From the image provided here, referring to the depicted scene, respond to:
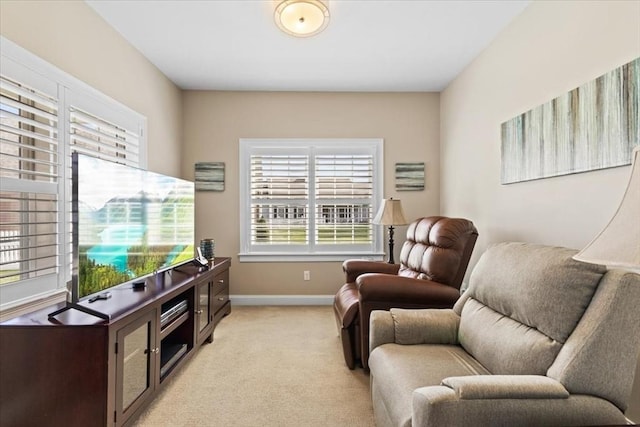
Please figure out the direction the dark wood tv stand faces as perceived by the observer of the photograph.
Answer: facing the viewer and to the right of the viewer

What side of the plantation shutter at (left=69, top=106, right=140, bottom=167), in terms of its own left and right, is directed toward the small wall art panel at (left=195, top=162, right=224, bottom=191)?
left

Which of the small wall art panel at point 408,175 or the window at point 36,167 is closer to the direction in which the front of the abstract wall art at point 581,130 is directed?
the window

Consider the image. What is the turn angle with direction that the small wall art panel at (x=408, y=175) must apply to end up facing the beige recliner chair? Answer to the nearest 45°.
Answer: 0° — it already faces it

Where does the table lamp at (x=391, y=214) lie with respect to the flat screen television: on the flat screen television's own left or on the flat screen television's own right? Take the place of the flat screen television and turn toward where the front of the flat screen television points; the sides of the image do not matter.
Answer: on the flat screen television's own left

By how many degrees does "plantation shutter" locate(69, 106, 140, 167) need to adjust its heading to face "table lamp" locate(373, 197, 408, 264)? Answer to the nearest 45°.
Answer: approximately 45° to its left

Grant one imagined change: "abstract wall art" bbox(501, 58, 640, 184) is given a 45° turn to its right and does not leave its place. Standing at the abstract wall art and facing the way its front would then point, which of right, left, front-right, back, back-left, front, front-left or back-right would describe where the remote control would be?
front-left

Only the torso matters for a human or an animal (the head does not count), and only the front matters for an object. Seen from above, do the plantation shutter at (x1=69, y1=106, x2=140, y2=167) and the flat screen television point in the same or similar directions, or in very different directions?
same or similar directions

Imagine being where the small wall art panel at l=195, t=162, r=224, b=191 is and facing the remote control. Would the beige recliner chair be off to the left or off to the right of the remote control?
left

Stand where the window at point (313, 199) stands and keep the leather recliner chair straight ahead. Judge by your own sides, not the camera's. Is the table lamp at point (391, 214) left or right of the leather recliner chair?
left

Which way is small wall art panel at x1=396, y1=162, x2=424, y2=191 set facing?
toward the camera

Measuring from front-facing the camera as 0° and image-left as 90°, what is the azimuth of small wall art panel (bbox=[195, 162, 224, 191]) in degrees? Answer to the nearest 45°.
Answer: approximately 0°

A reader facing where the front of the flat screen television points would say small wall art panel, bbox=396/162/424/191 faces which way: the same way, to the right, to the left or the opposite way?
to the right

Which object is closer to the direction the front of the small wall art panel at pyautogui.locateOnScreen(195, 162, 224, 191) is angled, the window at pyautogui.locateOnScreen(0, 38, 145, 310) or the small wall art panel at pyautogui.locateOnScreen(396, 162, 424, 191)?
the window

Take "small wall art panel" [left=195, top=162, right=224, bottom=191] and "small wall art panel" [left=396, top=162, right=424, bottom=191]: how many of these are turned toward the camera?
2

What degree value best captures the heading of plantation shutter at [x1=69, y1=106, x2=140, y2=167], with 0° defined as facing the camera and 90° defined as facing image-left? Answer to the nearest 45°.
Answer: approximately 315°

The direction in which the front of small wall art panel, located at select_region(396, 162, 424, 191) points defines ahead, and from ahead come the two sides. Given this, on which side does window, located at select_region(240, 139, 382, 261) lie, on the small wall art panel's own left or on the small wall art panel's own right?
on the small wall art panel's own right

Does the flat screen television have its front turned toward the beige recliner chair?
yes
